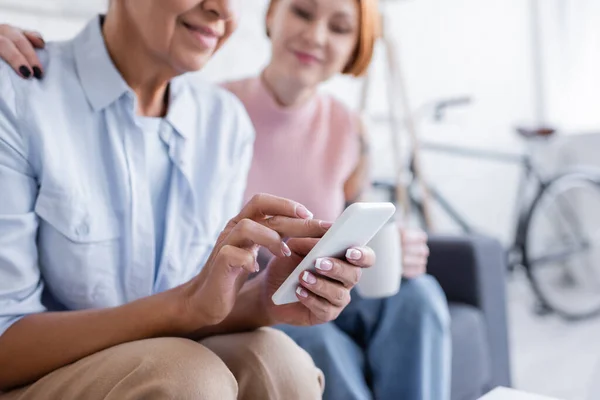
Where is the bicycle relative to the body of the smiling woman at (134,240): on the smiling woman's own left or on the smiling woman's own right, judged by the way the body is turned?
on the smiling woman's own left

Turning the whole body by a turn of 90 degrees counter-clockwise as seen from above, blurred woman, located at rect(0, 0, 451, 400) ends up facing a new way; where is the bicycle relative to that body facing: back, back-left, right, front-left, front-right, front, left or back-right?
front-left

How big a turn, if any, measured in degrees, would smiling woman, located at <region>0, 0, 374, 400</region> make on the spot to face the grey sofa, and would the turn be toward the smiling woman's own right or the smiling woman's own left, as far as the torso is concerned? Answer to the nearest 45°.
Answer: approximately 90° to the smiling woman's own left

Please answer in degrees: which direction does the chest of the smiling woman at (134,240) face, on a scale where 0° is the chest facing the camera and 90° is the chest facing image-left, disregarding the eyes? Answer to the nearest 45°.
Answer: approximately 315°

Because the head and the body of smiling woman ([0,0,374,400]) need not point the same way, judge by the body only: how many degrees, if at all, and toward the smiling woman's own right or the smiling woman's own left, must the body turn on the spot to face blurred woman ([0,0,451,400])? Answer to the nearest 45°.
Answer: approximately 90° to the smiling woman's own left

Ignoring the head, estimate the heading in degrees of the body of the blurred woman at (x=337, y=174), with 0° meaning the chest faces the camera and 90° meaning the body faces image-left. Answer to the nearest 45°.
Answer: approximately 0°
